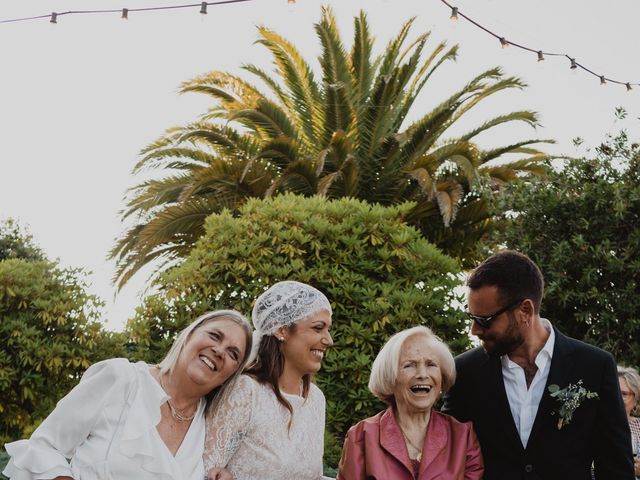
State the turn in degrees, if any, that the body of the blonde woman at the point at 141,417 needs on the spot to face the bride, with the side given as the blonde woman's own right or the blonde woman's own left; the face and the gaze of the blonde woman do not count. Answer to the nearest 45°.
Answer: approximately 90° to the blonde woman's own left

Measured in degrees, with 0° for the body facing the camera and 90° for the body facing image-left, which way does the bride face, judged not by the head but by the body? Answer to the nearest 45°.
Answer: approximately 315°

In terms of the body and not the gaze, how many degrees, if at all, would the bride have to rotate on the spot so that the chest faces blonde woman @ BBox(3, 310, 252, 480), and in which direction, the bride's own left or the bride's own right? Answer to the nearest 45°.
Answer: approximately 90° to the bride's own right

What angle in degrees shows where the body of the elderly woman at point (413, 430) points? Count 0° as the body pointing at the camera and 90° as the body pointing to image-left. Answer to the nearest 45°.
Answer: approximately 0°

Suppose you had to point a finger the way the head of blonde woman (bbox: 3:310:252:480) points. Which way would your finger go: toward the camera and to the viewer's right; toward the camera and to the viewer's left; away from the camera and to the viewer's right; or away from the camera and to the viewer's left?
toward the camera and to the viewer's right

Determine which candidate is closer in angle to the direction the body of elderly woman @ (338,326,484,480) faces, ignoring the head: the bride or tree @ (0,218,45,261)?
the bride

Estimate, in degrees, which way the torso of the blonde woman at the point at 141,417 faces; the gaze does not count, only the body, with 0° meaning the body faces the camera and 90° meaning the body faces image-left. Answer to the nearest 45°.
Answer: approximately 315°

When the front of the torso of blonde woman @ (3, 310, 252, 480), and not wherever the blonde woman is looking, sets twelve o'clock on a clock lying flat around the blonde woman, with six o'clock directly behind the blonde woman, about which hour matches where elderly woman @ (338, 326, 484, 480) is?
The elderly woman is roughly at 10 o'clock from the blonde woman.

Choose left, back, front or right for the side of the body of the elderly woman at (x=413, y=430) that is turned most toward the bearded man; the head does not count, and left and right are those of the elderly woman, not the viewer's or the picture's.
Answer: left
